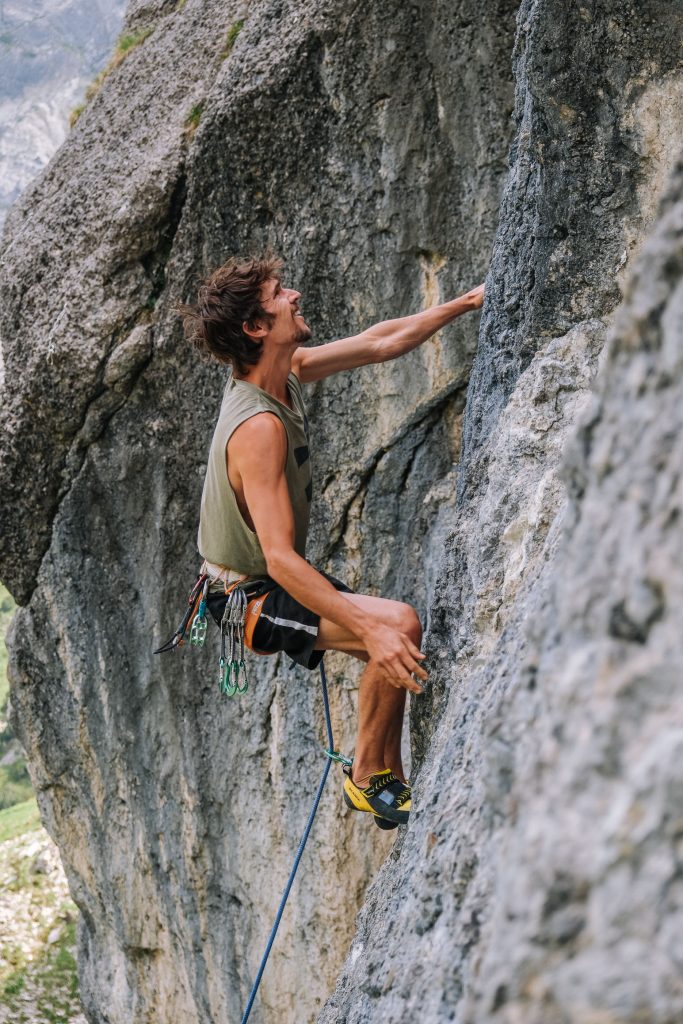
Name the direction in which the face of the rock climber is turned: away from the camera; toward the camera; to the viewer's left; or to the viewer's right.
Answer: to the viewer's right

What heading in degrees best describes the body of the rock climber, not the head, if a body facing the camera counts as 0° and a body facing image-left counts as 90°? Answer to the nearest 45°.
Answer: approximately 270°
